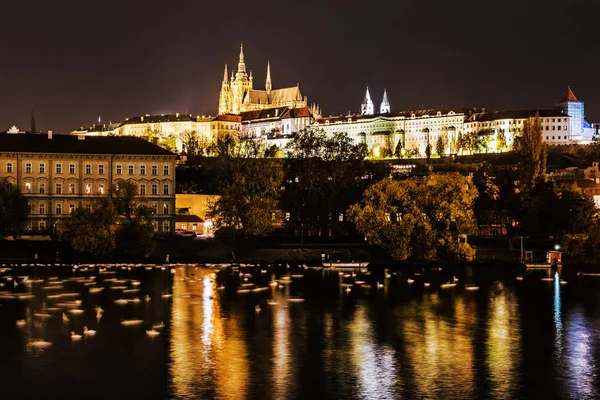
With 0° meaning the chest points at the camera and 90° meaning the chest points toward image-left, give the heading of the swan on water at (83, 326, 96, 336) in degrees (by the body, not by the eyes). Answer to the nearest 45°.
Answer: approximately 90°
